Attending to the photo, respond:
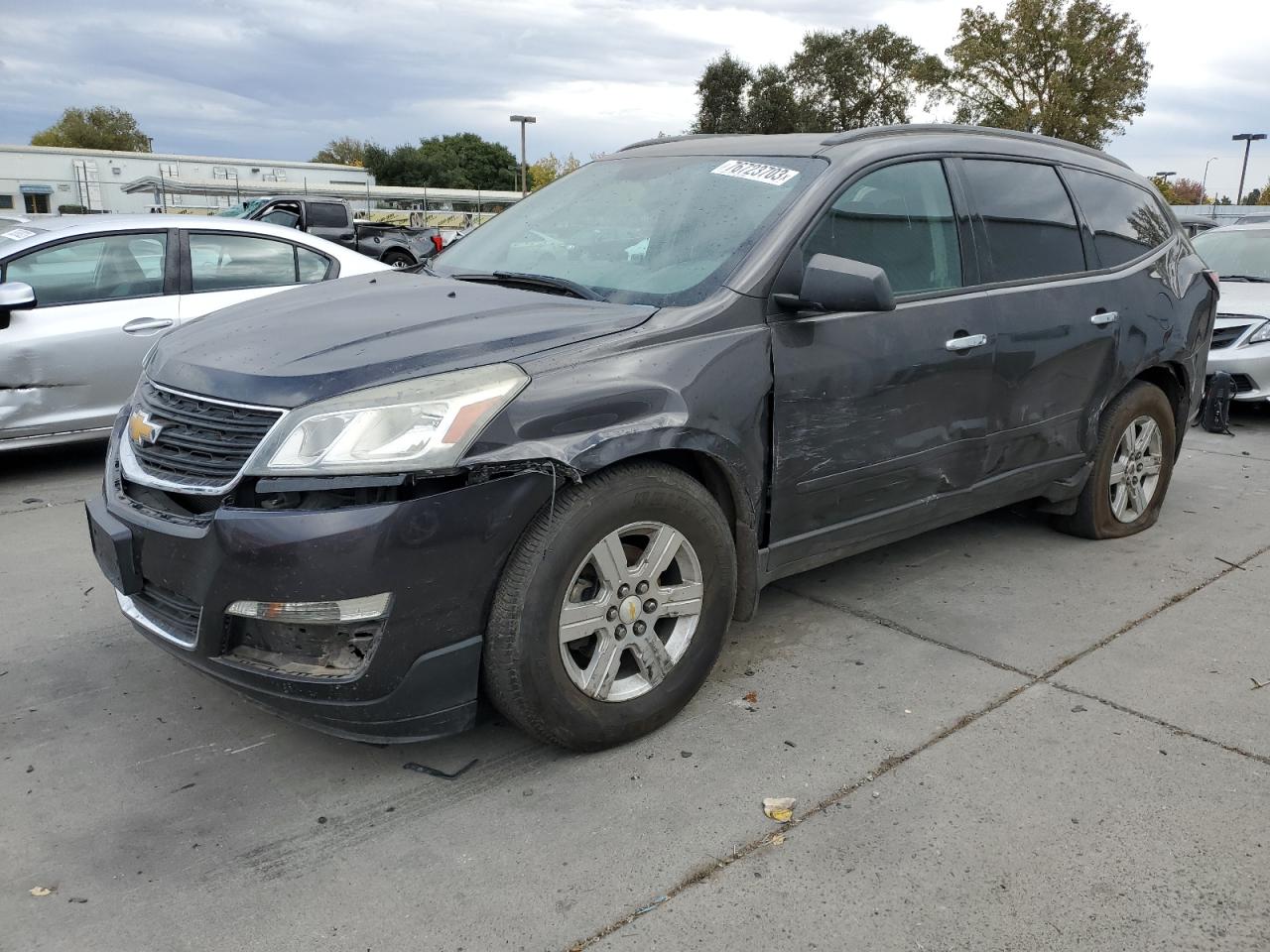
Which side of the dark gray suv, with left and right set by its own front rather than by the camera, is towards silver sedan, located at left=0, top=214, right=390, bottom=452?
right

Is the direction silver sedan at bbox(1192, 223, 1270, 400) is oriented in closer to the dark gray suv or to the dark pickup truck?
the dark gray suv

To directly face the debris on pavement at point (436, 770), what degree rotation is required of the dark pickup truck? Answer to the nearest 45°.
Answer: approximately 90° to its left

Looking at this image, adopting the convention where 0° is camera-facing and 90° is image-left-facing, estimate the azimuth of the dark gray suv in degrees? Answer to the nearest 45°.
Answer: approximately 45°

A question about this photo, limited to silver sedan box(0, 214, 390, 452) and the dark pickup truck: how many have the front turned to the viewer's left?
2

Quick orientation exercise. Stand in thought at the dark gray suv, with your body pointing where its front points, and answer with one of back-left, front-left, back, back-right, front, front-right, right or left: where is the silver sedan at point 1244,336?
back

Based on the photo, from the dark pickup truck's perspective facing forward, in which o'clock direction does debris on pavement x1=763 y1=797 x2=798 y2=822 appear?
The debris on pavement is roughly at 9 o'clock from the dark pickup truck.

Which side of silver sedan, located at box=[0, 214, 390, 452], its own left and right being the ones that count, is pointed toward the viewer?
left

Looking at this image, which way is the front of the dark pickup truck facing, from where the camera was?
facing to the left of the viewer

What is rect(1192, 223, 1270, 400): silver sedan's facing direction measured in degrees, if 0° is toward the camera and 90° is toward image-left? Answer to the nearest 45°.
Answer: approximately 45°

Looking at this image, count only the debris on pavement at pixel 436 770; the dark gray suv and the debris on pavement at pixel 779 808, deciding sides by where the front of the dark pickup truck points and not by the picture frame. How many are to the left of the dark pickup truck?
3
